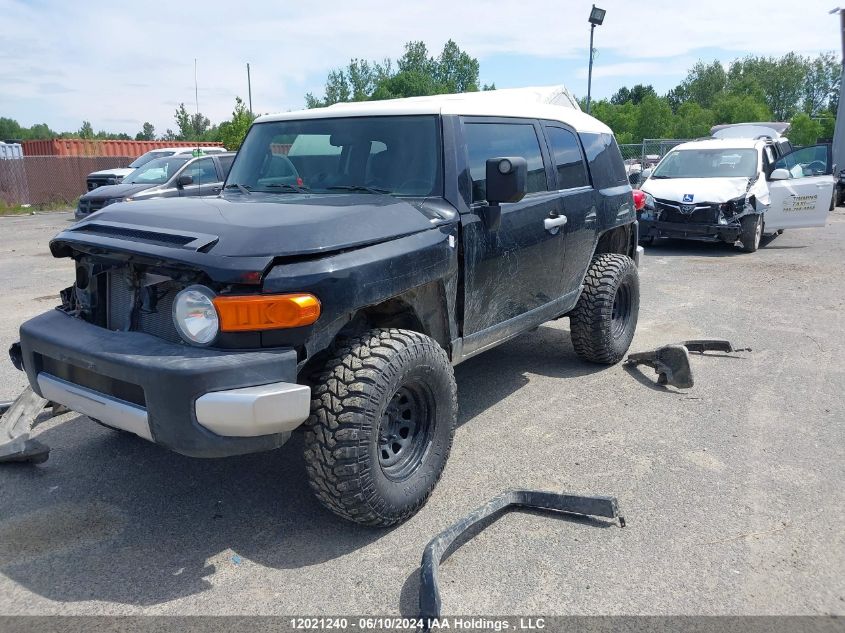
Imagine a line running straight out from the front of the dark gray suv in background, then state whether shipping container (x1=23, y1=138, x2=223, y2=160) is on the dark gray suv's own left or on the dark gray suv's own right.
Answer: on the dark gray suv's own right

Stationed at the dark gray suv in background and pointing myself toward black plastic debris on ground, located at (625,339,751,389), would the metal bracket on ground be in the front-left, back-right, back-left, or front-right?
front-right

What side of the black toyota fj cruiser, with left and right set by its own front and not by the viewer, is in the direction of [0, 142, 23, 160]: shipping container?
right

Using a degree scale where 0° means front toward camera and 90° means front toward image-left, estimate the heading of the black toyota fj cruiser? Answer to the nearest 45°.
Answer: approximately 45°

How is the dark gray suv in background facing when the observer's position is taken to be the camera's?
facing the viewer and to the left of the viewer

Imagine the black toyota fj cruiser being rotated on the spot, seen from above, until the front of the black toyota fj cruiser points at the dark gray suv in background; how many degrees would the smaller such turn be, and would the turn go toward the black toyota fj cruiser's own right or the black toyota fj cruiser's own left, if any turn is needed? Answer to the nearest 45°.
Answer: approximately 135° to the black toyota fj cruiser's own right

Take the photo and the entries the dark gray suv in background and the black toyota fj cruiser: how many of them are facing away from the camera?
0

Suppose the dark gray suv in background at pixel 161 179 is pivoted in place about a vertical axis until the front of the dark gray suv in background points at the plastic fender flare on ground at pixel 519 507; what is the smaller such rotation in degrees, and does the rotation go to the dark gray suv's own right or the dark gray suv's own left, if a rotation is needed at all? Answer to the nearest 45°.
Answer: approximately 45° to the dark gray suv's own left
